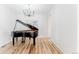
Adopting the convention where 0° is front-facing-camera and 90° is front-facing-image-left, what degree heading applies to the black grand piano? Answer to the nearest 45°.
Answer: approximately 135°
